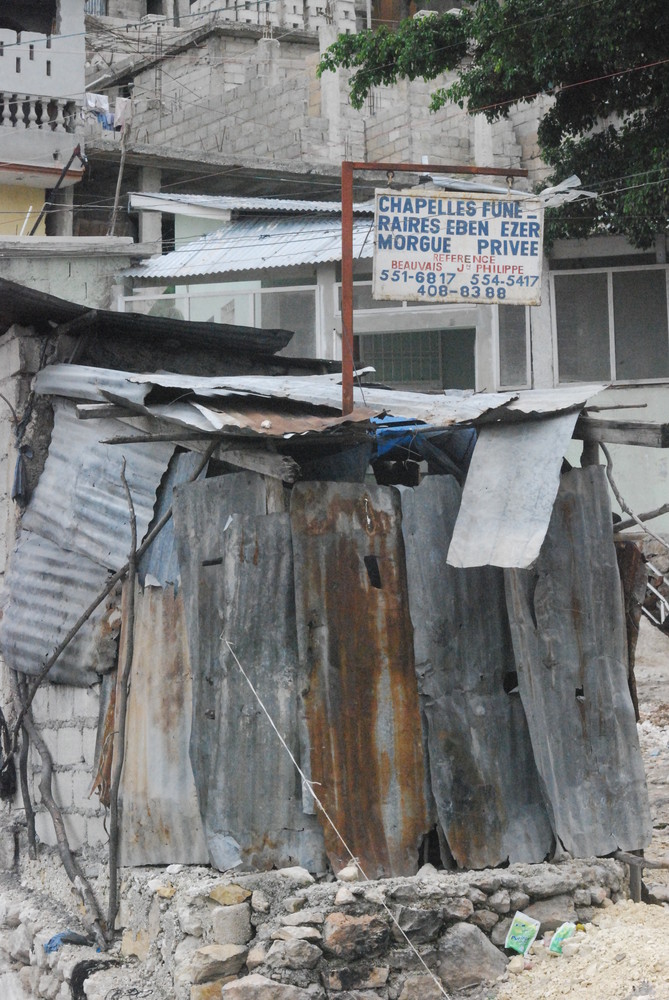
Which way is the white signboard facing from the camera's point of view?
toward the camera

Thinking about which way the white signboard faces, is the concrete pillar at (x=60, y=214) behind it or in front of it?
behind

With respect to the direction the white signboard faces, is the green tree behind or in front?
behind
